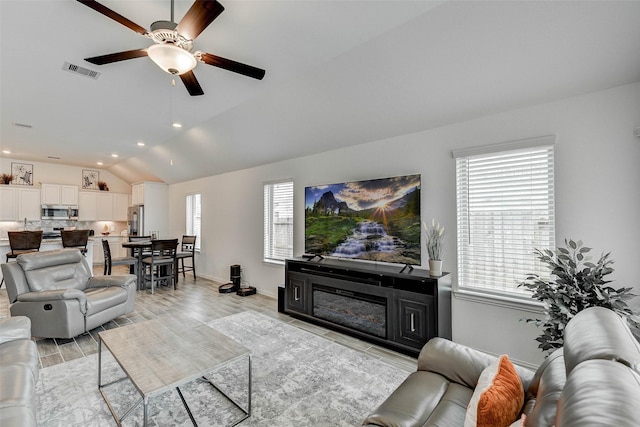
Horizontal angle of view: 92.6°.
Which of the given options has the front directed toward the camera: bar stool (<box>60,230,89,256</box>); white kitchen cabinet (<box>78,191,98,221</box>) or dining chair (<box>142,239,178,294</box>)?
the white kitchen cabinet

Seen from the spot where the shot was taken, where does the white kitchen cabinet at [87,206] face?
facing the viewer

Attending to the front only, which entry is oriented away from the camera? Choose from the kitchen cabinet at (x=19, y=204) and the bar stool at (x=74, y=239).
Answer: the bar stool

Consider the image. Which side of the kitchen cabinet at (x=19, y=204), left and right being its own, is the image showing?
front

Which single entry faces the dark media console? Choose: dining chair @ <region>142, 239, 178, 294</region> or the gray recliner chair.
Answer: the gray recliner chair

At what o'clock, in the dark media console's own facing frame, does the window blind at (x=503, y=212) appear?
The window blind is roughly at 8 o'clock from the dark media console.

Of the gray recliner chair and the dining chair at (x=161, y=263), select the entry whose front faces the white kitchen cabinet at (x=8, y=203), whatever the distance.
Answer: the dining chair

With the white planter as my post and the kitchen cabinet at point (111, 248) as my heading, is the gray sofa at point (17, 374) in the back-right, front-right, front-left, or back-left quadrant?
front-left

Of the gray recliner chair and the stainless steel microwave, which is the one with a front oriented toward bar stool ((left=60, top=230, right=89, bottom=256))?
the stainless steel microwave

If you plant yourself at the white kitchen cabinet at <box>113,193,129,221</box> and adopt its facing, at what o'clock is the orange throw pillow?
The orange throw pillow is roughly at 12 o'clock from the white kitchen cabinet.

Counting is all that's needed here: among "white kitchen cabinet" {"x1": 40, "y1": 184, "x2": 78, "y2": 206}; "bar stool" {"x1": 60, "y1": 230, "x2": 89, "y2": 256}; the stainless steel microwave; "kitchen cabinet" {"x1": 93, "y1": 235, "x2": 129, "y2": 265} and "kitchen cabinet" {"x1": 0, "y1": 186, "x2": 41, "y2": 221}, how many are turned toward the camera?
4

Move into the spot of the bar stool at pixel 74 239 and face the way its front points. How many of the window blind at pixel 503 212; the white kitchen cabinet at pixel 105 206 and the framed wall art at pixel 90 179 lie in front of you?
2

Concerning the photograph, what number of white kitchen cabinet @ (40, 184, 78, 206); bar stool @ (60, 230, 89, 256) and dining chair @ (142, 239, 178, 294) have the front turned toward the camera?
1

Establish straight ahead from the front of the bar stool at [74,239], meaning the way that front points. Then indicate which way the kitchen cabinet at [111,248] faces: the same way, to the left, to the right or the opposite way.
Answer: the opposite way

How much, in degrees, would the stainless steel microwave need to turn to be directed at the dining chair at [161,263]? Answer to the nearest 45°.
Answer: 0° — it already faces it

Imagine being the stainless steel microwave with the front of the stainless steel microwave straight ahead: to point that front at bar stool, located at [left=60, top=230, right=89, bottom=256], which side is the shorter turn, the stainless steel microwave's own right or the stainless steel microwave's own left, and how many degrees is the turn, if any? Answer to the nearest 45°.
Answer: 0° — it already faces it

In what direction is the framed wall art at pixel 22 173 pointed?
toward the camera

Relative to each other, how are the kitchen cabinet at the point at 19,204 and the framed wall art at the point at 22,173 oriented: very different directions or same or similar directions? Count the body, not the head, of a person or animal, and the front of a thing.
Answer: same or similar directions

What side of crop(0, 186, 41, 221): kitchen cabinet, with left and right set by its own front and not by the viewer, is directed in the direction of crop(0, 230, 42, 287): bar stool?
front

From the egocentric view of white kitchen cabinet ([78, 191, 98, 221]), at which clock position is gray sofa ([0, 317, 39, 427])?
The gray sofa is roughly at 12 o'clock from the white kitchen cabinet.

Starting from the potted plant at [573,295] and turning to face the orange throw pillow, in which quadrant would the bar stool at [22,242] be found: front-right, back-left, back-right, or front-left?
front-right
